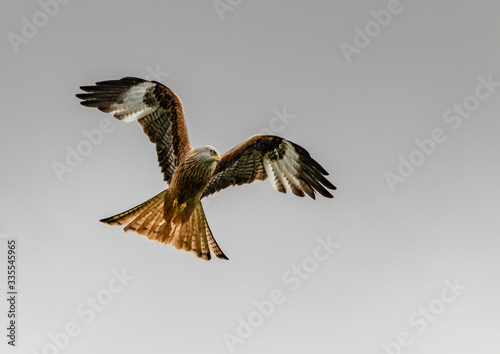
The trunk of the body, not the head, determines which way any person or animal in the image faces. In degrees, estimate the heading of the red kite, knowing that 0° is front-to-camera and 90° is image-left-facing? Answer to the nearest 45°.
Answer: approximately 315°
